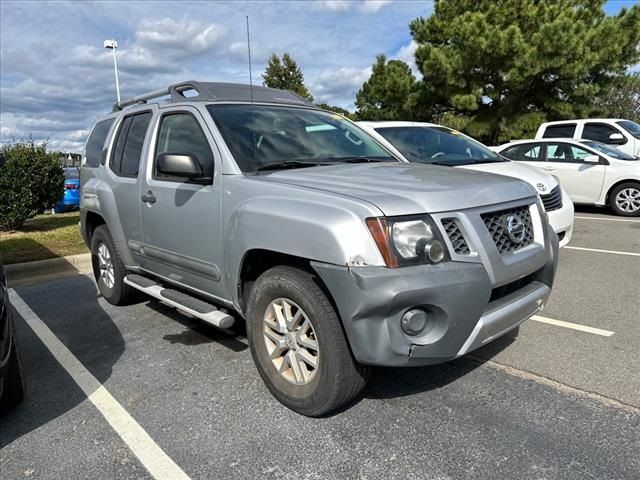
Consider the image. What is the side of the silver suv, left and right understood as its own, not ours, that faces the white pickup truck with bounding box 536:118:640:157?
left

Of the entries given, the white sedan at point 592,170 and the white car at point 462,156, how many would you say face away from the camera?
0

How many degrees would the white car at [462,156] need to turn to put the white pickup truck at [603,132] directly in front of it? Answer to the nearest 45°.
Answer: approximately 90° to its left

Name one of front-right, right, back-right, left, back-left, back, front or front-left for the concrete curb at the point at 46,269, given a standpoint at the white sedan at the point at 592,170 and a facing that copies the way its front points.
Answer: back-right

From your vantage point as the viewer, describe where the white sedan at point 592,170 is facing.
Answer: facing to the right of the viewer

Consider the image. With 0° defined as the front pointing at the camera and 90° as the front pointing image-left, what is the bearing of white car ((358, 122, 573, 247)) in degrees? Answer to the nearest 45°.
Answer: approximately 315°

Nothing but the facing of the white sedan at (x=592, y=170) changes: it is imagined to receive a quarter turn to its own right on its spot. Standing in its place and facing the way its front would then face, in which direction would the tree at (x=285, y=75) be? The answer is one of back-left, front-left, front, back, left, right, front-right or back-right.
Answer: back-right

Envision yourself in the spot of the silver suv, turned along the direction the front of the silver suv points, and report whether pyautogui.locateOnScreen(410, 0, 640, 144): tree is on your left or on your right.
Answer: on your left

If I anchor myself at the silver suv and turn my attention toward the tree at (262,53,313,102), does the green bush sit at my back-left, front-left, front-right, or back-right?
front-left

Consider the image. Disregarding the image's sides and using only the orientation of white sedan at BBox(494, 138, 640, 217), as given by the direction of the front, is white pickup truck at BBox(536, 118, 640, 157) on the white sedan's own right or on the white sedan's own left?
on the white sedan's own left

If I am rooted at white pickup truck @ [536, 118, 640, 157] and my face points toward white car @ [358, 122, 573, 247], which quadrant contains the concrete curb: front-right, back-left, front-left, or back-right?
front-right

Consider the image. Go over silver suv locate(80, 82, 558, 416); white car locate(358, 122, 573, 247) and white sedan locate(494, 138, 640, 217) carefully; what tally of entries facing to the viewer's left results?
0

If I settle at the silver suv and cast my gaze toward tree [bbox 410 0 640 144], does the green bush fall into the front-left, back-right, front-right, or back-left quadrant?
front-left

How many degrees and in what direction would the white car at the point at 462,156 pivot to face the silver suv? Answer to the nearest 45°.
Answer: approximately 45° to its right

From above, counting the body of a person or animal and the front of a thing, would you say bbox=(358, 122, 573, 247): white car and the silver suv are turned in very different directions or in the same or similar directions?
same or similar directions

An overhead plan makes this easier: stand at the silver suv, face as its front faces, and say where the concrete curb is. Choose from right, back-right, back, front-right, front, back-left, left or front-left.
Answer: back

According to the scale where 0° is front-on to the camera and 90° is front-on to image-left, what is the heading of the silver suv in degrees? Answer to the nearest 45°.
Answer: approximately 315°

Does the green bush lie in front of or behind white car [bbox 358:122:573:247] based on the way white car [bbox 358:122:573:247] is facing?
behind
